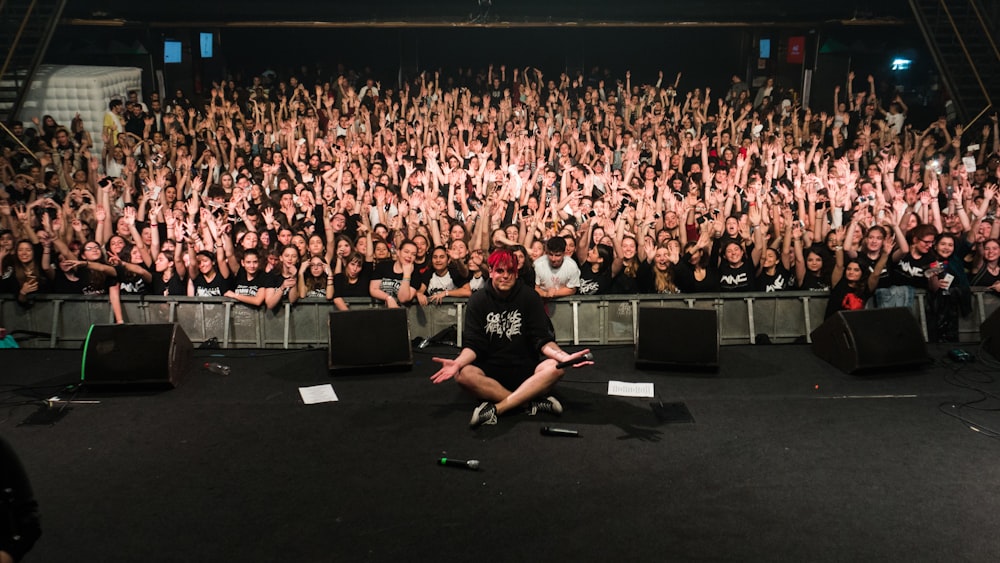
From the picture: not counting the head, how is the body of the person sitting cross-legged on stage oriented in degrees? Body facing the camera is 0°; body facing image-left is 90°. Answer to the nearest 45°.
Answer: approximately 0°

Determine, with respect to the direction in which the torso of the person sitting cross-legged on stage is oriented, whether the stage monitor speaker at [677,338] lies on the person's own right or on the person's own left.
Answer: on the person's own left

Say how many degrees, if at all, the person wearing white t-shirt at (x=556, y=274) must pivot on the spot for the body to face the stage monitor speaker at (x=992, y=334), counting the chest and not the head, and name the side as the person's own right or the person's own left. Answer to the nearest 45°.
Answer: approximately 90° to the person's own left

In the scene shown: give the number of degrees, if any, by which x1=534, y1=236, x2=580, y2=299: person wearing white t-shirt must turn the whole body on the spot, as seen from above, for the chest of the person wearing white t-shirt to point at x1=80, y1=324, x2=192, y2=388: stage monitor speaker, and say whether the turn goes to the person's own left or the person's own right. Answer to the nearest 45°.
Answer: approximately 90° to the person's own right

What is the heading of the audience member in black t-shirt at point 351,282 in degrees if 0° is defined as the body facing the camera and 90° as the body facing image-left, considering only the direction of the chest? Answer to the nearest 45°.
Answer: approximately 0°

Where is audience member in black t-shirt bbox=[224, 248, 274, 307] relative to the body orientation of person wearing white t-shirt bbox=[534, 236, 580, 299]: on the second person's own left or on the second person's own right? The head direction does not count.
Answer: on the second person's own right
